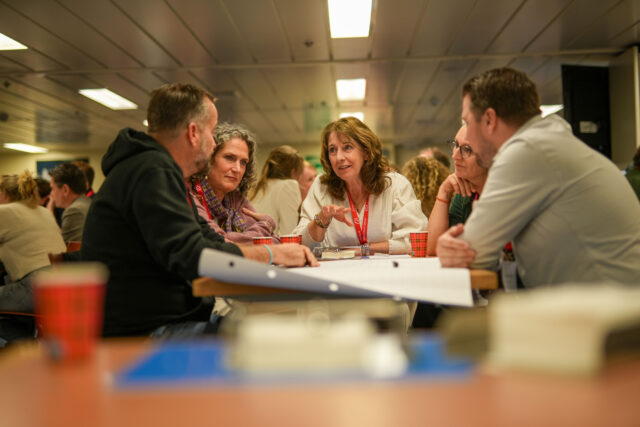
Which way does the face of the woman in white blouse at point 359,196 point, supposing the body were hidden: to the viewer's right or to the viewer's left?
to the viewer's left

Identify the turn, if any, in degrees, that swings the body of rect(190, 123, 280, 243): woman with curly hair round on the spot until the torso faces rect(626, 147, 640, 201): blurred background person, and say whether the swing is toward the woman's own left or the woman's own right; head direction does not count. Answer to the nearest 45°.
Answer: approximately 45° to the woman's own left

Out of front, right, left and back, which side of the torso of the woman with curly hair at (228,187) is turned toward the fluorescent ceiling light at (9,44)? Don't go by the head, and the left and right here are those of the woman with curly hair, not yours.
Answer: back

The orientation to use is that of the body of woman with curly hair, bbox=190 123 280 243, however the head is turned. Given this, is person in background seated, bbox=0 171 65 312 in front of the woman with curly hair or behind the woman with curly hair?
behind

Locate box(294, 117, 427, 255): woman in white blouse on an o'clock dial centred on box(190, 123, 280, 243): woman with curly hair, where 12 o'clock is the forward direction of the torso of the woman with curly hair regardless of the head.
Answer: The woman in white blouse is roughly at 11 o'clock from the woman with curly hair.

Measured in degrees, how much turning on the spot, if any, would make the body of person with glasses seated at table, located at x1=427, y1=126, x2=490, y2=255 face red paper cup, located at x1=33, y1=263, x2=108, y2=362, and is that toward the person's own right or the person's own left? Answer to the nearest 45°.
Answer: approximately 45° to the person's own left

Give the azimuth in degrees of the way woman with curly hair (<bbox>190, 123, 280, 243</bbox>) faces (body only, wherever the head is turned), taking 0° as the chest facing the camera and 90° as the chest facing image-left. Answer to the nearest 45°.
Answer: approximately 315°

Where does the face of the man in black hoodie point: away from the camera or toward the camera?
away from the camera

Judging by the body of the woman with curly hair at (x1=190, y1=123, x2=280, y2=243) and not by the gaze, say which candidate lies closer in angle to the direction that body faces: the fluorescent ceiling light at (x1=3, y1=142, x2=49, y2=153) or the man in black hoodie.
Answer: the man in black hoodie
